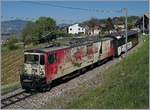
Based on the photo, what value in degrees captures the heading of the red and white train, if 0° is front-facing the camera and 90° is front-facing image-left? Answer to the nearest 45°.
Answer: approximately 45°

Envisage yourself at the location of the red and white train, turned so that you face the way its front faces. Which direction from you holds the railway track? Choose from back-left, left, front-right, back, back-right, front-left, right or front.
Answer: front
